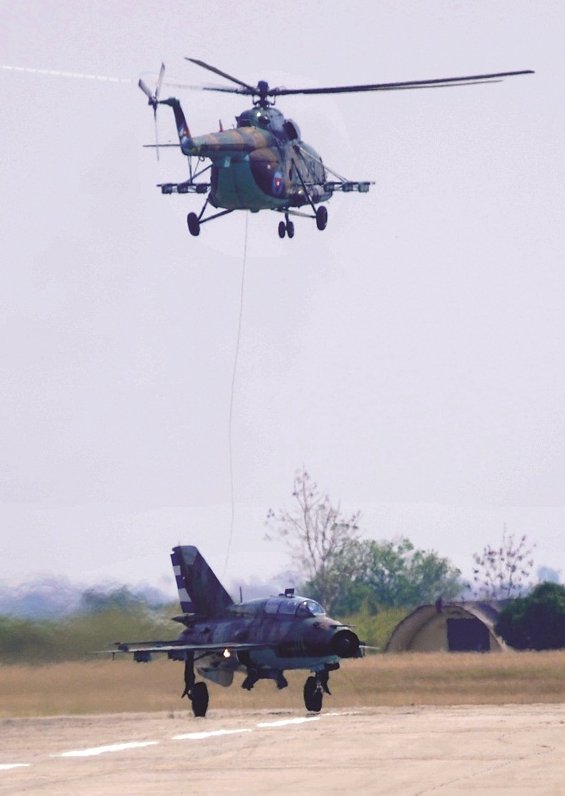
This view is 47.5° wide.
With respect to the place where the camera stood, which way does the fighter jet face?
facing the viewer and to the right of the viewer

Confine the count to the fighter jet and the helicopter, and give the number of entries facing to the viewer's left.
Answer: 0
